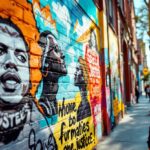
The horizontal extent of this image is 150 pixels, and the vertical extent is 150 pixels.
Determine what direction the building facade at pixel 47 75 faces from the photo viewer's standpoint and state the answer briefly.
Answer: facing the viewer and to the right of the viewer
